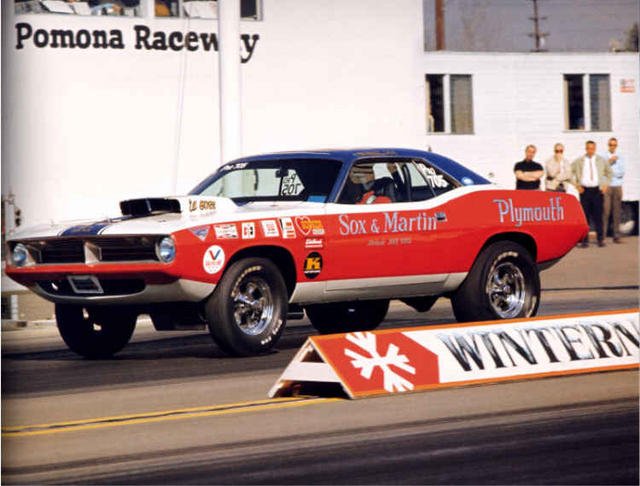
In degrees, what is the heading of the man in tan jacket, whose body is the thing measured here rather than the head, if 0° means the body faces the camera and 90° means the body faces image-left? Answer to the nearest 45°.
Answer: approximately 0°

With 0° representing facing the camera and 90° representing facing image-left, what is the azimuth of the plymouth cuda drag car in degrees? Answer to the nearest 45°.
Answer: approximately 45°

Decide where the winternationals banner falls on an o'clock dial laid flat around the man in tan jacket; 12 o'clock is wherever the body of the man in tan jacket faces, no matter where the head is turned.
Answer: The winternationals banner is roughly at 12 o'clock from the man in tan jacket.

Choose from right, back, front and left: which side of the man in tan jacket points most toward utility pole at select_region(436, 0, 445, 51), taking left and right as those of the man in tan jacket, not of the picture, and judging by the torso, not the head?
back

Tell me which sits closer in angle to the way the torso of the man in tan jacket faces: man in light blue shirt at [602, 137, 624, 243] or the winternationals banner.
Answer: the winternationals banner

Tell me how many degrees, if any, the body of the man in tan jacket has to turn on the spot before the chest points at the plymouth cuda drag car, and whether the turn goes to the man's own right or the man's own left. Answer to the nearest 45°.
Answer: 0° — they already face it
